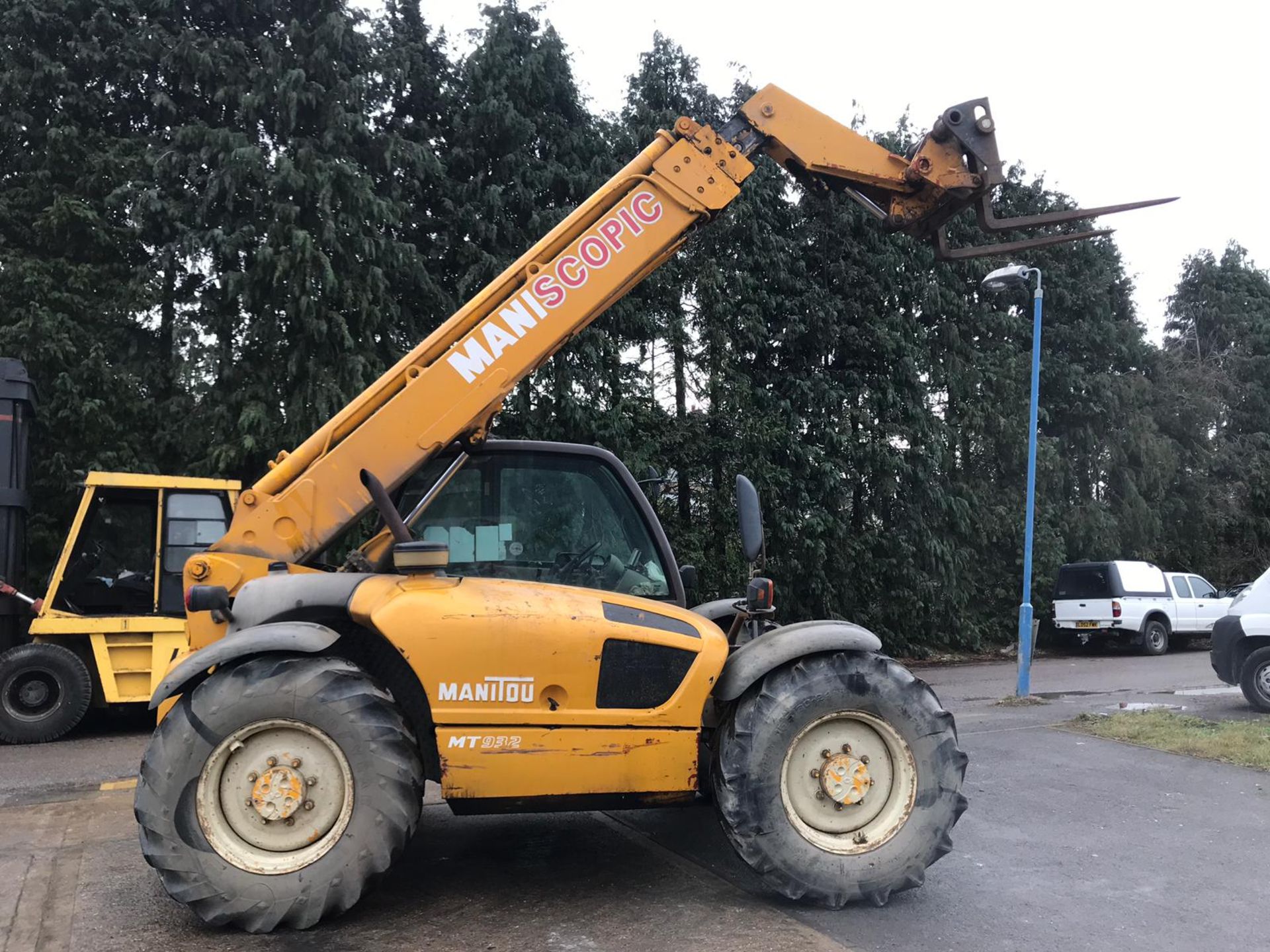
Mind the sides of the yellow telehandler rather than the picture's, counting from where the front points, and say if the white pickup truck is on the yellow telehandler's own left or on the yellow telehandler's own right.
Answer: on the yellow telehandler's own left

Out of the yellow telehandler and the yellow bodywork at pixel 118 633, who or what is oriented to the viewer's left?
the yellow bodywork

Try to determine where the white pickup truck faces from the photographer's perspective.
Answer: facing away from the viewer and to the right of the viewer

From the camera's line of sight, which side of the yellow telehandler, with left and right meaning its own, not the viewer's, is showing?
right

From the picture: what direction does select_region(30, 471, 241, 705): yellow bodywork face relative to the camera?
to the viewer's left

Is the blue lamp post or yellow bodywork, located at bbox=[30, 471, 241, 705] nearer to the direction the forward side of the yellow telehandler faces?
the blue lamp post

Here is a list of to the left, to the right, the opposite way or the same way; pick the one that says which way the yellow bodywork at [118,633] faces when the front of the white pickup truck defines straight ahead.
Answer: the opposite way

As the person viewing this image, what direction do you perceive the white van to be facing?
facing to the left of the viewer

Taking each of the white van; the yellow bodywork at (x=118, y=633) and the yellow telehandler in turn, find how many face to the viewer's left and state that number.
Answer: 2

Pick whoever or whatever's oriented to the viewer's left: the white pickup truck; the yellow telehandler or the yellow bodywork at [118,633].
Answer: the yellow bodywork
